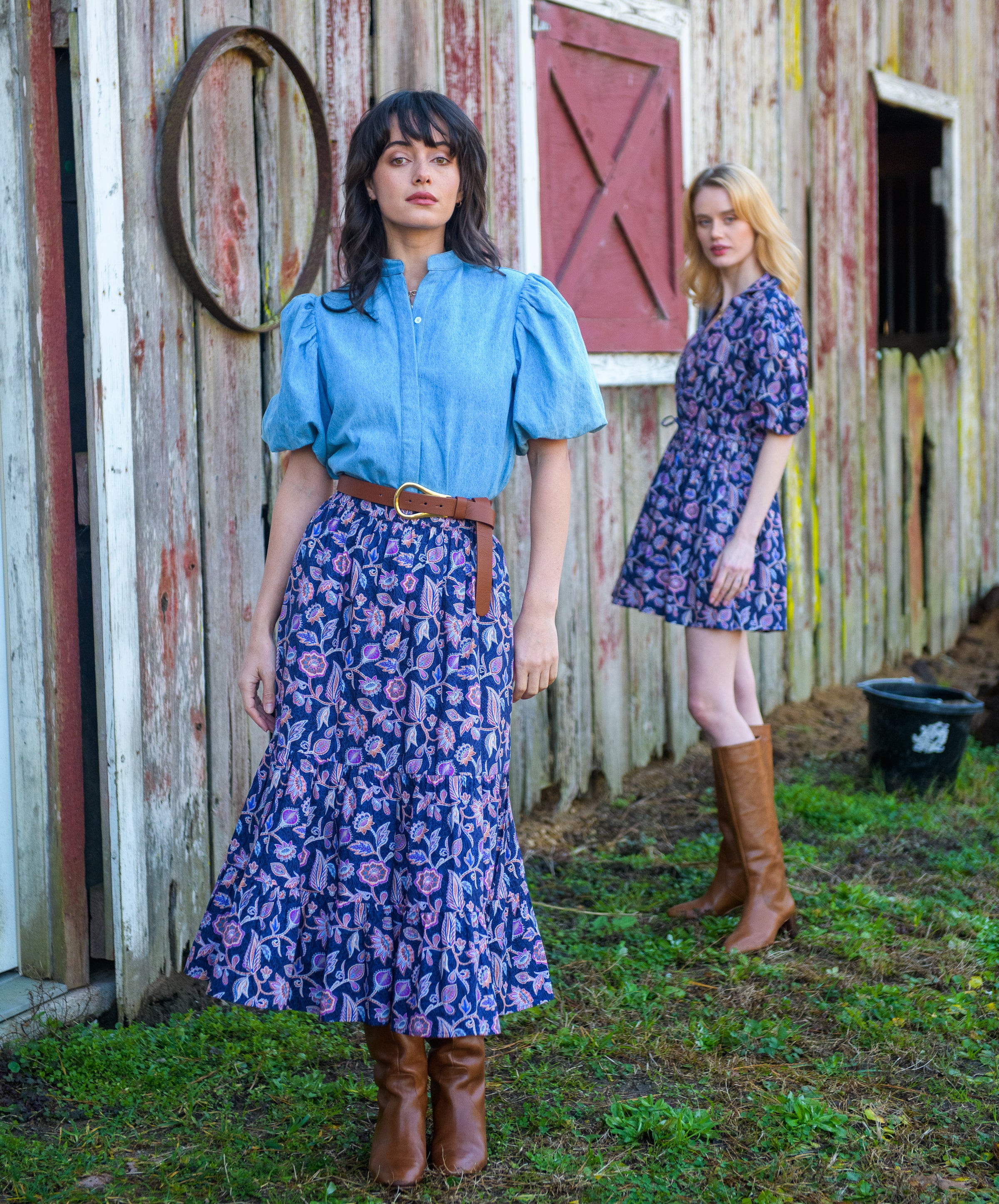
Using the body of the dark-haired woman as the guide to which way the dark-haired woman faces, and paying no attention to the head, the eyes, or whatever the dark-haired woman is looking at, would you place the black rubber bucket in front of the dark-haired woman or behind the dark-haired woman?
behind

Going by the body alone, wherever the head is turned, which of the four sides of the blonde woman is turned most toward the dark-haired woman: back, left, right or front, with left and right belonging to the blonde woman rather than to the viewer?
front

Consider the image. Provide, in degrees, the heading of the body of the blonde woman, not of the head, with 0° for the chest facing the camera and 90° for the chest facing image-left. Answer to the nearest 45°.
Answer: approximately 45°

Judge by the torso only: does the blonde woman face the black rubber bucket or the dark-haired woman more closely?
the dark-haired woman

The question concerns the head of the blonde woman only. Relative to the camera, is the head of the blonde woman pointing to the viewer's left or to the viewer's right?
to the viewer's left

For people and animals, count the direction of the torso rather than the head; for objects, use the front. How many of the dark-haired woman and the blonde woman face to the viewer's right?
0

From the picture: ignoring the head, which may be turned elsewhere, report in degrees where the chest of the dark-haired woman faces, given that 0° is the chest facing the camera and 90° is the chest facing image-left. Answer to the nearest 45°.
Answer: approximately 0°

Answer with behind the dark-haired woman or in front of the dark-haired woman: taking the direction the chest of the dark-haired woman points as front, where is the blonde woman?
behind
